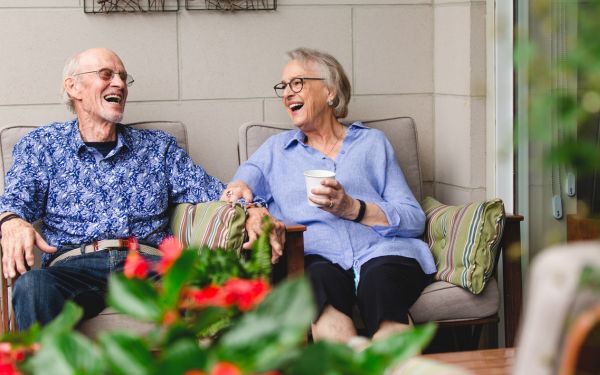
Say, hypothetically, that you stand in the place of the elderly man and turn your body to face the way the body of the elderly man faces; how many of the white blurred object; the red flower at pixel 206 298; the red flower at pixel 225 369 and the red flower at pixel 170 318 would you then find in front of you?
4

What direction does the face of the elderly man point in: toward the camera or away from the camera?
toward the camera

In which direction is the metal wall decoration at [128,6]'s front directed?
toward the camera

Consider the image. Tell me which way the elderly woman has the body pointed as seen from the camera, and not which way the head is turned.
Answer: toward the camera

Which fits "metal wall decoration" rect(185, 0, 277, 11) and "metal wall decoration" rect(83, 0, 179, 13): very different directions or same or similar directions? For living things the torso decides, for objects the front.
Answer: same or similar directions

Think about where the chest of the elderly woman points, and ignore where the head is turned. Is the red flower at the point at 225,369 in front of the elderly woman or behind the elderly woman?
in front

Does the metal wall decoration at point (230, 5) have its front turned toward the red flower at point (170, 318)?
yes

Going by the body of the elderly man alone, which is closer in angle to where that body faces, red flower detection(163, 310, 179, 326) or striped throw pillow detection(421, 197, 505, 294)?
the red flower

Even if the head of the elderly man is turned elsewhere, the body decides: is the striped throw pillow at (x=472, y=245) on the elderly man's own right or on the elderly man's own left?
on the elderly man's own left

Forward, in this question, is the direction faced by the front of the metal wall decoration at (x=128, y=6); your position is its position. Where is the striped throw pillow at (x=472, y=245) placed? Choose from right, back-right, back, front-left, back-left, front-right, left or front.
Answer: front-left

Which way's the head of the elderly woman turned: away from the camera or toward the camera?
toward the camera
